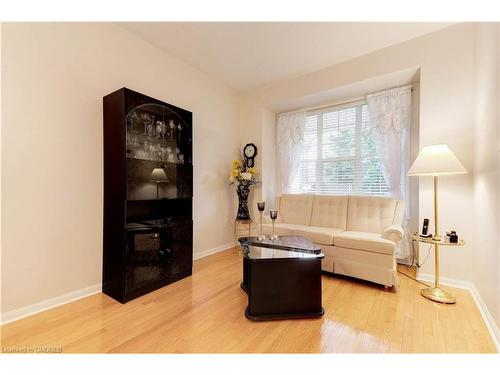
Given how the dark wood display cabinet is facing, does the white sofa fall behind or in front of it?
in front

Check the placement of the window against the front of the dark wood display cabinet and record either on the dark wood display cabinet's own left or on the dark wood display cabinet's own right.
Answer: on the dark wood display cabinet's own left

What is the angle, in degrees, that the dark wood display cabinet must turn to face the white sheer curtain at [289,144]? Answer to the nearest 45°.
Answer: approximately 45° to its left

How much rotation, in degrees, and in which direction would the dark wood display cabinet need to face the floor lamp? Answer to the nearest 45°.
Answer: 0° — it already faces it

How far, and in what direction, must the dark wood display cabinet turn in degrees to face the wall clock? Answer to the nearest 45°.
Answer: approximately 90° to its left

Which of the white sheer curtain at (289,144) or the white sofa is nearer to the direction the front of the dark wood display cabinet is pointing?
the white sofa

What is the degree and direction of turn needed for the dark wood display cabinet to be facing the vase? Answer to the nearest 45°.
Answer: approximately 90° to its left

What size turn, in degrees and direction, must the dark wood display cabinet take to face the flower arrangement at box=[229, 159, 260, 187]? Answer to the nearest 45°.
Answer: approximately 90° to its left

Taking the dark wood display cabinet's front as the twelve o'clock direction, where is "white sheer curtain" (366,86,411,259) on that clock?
The white sheer curtain is roughly at 11 o'clock from the dark wood display cabinet.

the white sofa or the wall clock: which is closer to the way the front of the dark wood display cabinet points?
the white sofa

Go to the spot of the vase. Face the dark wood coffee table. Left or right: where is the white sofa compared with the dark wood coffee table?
left

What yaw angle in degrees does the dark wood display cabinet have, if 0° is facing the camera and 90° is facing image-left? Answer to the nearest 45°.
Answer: approximately 315°

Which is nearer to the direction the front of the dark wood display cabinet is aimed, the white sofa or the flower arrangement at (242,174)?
the white sofa
